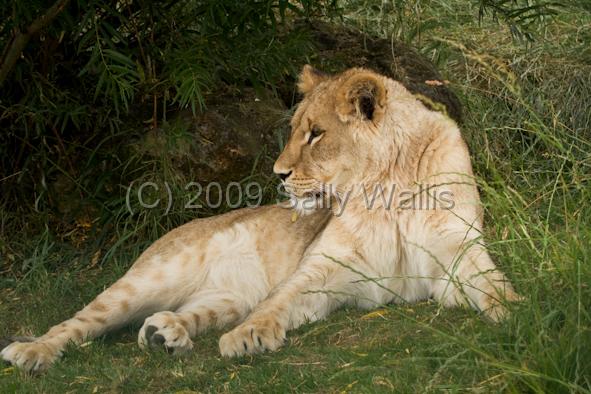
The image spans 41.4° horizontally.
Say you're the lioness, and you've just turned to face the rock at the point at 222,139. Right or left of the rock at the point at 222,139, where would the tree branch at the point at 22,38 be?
left

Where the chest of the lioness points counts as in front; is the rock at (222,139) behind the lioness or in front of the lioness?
behind
